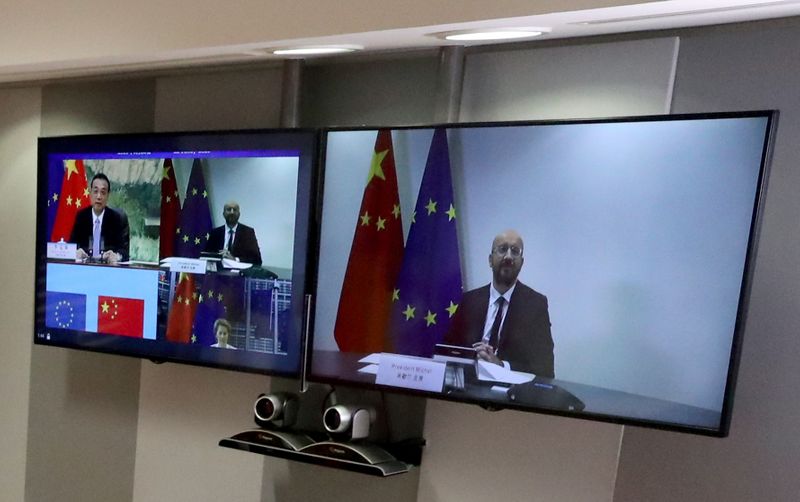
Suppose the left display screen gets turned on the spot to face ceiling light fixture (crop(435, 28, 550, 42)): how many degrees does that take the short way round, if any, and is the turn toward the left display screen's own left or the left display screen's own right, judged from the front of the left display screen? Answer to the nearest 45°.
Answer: approximately 90° to the left display screen's own left

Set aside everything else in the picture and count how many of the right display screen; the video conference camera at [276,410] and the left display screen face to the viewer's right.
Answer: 0

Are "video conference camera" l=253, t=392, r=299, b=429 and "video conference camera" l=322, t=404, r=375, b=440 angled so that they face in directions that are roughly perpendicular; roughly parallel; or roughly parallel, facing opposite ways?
roughly parallel

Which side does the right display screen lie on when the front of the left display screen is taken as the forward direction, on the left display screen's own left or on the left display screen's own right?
on the left display screen's own left

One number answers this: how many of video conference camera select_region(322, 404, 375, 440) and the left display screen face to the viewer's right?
0

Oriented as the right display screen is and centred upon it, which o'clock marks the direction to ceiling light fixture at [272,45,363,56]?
The ceiling light fixture is roughly at 2 o'clock from the right display screen.

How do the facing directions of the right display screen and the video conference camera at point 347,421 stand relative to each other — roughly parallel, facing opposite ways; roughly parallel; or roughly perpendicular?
roughly parallel

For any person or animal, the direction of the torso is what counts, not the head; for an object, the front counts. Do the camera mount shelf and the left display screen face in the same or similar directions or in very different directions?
same or similar directions

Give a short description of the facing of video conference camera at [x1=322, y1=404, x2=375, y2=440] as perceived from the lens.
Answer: facing the viewer and to the left of the viewer

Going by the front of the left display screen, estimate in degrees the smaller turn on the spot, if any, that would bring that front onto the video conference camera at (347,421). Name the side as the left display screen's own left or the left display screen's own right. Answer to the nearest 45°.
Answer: approximately 90° to the left display screen's own left

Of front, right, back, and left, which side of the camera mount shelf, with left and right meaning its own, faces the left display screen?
right
